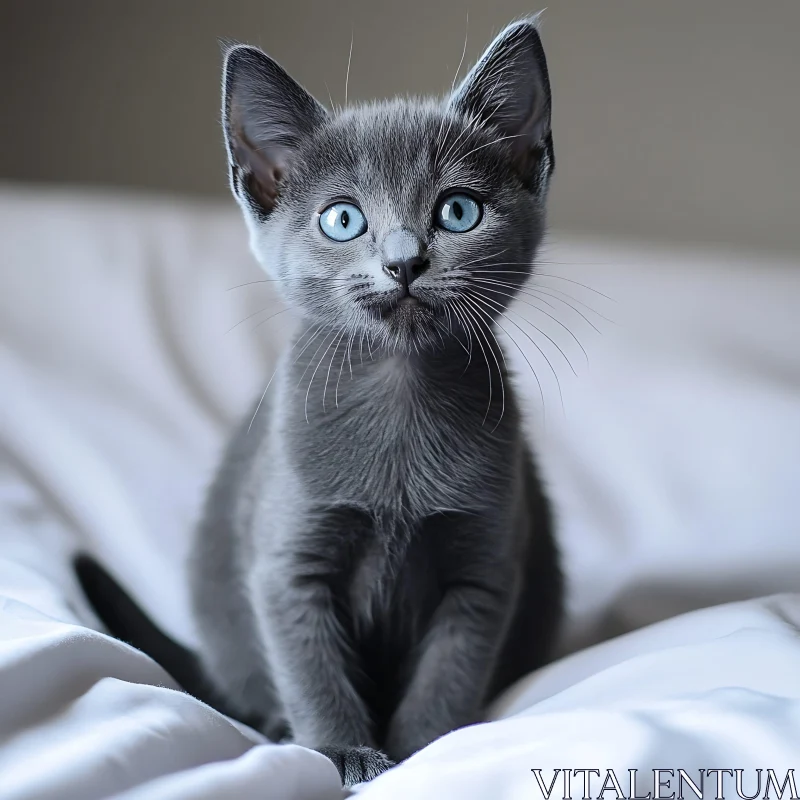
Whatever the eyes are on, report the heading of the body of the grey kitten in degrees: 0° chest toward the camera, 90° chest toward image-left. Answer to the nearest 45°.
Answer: approximately 0°
